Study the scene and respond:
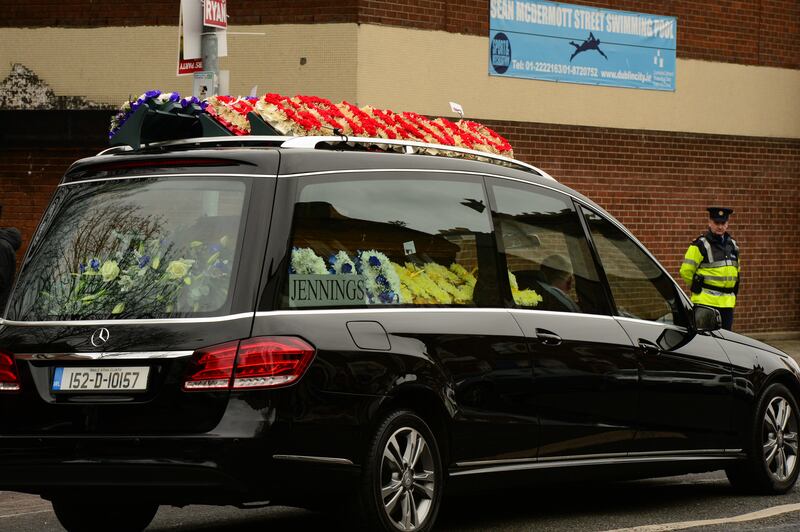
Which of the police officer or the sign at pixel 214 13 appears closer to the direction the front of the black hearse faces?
the police officer

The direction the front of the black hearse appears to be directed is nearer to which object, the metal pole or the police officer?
the police officer

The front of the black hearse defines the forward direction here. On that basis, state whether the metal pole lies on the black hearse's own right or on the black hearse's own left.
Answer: on the black hearse's own left

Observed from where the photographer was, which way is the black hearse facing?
facing away from the viewer and to the right of the viewer

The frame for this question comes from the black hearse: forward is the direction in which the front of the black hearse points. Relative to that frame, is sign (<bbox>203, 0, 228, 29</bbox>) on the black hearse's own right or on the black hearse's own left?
on the black hearse's own left

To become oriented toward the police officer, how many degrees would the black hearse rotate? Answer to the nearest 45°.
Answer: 0° — it already faces them
